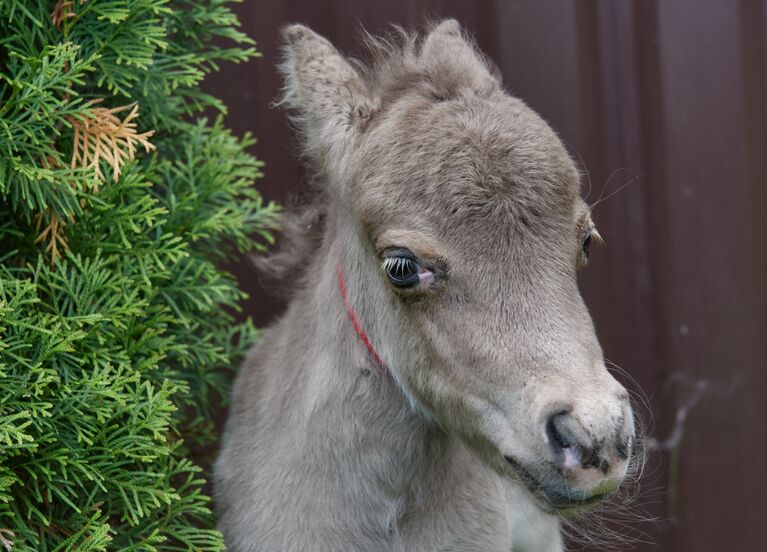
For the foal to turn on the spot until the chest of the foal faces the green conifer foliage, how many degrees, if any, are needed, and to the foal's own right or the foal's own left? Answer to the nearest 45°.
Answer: approximately 135° to the foal's own right

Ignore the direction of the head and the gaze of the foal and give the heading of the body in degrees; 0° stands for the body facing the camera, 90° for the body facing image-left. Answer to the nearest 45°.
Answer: approximately 315°
